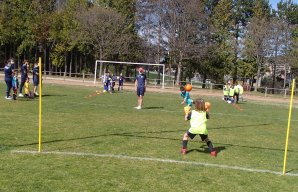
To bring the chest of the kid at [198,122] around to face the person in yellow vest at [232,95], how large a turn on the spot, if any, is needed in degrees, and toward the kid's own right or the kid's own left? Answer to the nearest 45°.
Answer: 0° — they already face them

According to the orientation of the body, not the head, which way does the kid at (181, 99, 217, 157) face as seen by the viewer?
away from the camera
